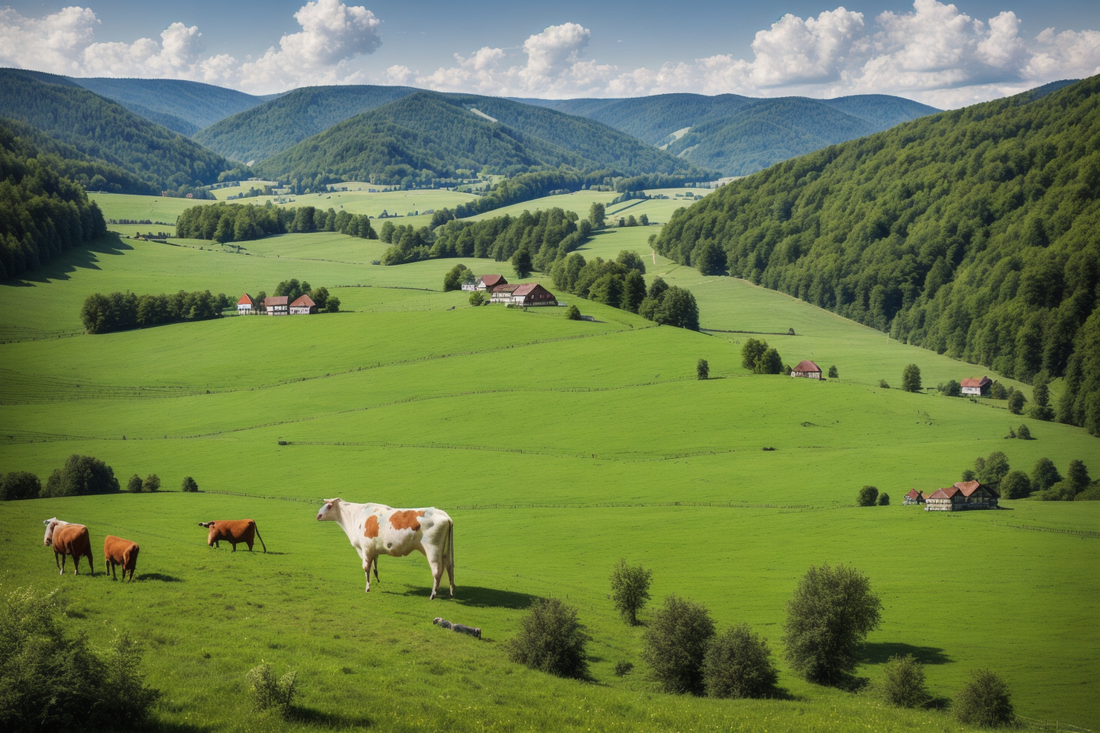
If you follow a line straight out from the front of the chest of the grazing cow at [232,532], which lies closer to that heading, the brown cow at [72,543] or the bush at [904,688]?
the brown cow

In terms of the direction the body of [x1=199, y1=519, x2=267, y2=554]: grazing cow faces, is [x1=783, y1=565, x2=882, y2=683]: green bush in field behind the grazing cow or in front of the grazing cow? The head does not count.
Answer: behind

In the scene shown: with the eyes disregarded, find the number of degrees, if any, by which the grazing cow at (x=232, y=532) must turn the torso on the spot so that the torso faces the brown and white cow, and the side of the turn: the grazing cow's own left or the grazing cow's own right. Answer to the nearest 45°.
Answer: approximately 135° to the grazing cow's own left

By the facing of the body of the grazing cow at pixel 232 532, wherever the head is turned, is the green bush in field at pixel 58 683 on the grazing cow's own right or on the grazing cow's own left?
on the grazing cow's own left

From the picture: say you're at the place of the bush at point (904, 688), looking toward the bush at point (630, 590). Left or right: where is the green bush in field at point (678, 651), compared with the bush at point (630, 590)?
left

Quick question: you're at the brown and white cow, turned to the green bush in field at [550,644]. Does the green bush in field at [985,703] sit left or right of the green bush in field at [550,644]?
left

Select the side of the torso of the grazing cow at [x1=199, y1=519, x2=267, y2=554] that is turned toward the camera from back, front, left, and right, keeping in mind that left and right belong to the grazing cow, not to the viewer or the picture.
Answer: left

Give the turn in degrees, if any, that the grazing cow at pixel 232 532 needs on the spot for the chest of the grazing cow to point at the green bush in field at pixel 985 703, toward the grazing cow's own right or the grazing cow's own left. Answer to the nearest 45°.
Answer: approximately 135° to the grazing cow's own left

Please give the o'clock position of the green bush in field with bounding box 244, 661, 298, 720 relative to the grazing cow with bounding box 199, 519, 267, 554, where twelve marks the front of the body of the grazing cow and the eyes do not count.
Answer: The green bush in field is roughly at 9 o'clock from the grazing cow.

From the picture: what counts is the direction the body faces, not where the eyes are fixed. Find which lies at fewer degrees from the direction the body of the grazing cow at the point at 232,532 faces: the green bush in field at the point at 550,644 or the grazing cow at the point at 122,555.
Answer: the grazing cow

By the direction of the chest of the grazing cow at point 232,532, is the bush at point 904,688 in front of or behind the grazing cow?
behind
